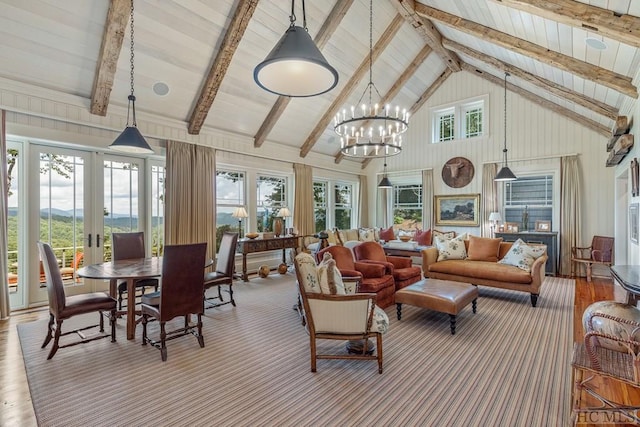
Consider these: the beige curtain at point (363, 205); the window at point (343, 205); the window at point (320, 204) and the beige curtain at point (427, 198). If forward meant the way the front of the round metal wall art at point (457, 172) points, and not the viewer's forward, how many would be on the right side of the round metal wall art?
4

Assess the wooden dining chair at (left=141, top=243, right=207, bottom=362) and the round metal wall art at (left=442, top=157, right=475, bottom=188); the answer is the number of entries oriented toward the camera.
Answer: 1

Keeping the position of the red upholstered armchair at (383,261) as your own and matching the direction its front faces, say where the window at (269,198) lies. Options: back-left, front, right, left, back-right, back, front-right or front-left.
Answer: back

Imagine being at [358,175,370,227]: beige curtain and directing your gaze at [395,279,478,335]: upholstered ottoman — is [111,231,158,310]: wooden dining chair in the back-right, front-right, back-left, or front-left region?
front-right

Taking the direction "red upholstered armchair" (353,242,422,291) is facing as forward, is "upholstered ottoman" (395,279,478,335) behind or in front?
in front

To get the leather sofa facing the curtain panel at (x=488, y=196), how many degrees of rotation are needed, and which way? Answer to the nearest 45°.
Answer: approximately 135° to its right

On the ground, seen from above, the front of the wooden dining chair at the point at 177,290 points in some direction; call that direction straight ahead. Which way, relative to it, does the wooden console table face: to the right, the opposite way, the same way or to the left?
the opposite way

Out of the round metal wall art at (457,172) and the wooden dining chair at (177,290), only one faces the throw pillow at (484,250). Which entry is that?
the round metal wall art

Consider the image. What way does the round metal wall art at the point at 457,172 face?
toward the camera

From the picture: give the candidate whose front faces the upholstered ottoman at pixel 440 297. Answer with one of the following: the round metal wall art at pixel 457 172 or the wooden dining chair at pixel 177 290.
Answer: the round metal wall art

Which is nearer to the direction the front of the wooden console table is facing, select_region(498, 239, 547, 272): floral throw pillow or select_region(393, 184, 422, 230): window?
the floral throw pillow

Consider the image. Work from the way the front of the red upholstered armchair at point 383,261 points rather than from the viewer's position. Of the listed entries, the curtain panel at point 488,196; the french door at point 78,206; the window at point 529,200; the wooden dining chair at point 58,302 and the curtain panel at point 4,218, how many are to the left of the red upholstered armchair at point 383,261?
2

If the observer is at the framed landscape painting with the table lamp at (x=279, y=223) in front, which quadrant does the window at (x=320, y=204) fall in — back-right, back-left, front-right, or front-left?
front-right

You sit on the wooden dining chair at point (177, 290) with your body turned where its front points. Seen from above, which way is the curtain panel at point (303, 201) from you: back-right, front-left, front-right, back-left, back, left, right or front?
right

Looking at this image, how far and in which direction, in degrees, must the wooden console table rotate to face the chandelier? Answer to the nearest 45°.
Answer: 0° — it already faces it

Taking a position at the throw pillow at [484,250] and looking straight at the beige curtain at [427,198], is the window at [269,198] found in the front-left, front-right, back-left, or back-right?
front-left

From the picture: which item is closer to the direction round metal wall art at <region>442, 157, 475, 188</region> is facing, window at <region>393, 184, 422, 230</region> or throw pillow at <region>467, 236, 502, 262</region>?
the throw pillow

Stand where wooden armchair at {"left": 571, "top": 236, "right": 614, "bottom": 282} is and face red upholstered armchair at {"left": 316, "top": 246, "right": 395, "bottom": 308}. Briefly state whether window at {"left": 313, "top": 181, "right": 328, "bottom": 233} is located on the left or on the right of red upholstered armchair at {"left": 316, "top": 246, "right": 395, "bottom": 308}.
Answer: right
